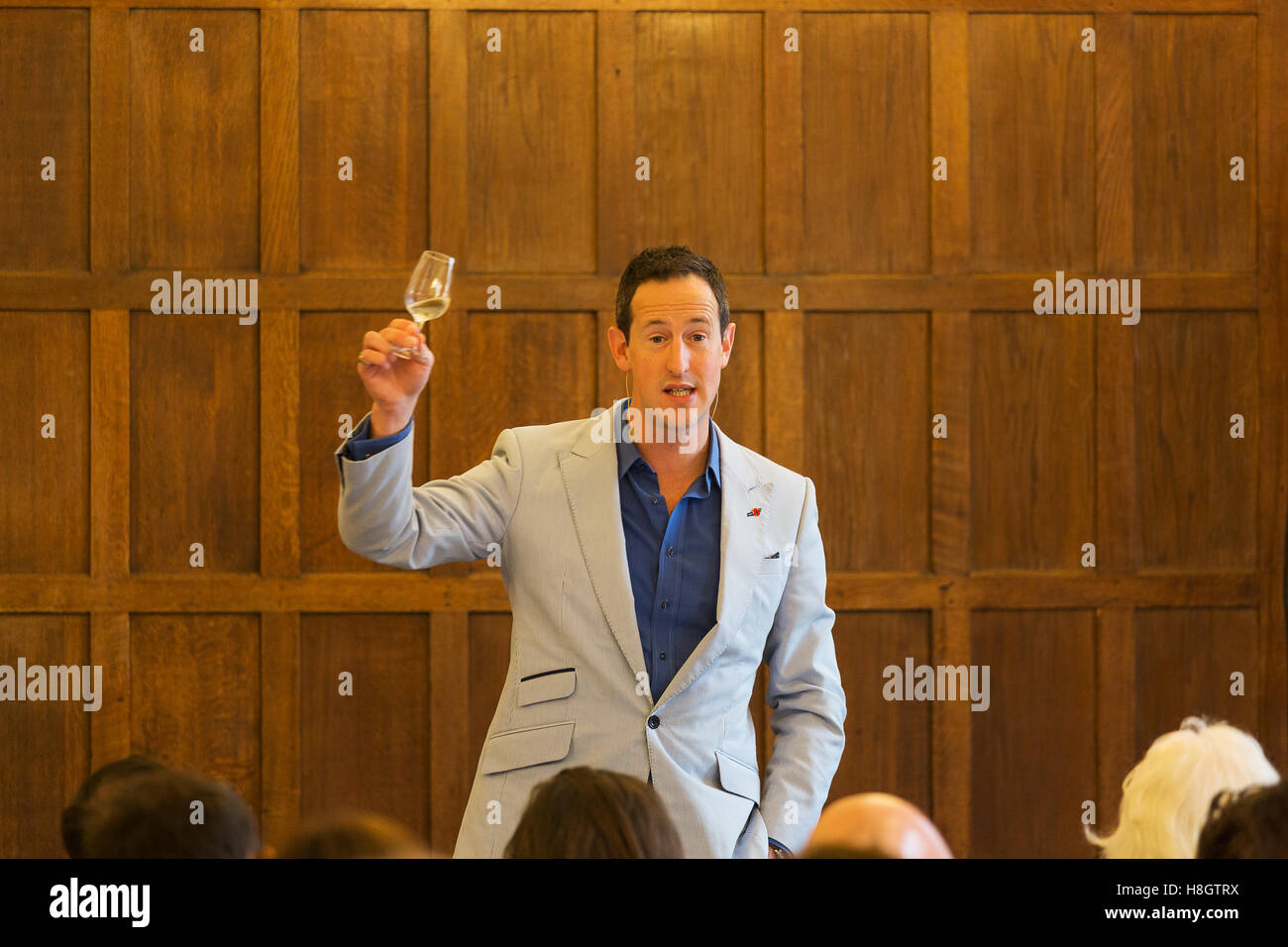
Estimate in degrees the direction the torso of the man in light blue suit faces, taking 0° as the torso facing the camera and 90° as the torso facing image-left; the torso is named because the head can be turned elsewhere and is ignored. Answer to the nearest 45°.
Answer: approximately 0°
